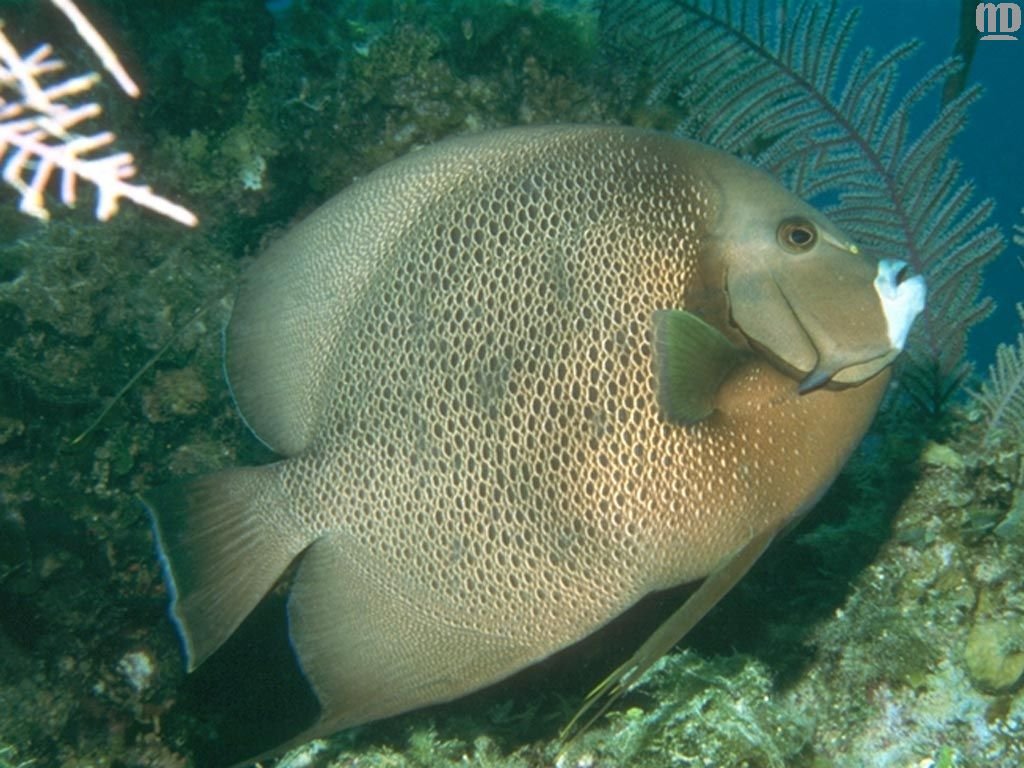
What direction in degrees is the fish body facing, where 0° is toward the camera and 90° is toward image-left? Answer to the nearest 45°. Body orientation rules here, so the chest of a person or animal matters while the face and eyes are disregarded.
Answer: approximately 270°

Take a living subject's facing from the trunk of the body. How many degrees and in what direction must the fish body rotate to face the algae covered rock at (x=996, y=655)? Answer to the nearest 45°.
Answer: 0° — it already faces it

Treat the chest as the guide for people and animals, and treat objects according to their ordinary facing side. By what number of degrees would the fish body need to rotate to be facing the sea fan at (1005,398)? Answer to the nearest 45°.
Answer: approximately 45° to its left

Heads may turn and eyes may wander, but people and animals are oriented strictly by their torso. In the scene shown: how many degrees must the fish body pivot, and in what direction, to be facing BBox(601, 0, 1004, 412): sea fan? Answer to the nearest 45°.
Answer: approximately 45° to its left
